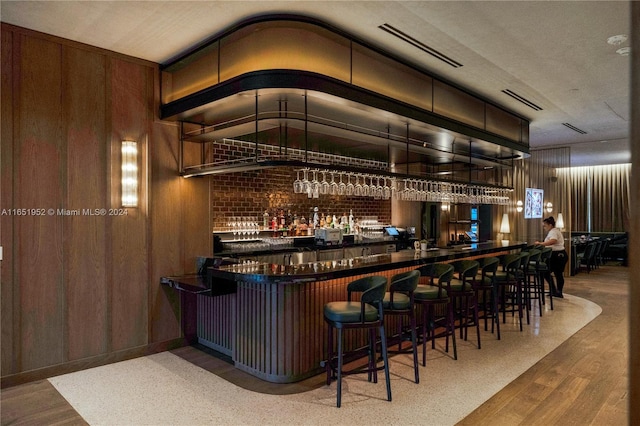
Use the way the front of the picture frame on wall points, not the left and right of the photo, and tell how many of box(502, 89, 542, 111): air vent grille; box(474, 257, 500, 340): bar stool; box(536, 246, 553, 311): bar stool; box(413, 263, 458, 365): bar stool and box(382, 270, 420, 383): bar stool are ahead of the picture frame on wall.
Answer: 5

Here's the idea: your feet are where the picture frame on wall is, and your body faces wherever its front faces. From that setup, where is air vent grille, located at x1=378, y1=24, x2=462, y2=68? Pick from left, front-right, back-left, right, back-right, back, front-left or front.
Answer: front

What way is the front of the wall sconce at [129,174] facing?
toward the camera

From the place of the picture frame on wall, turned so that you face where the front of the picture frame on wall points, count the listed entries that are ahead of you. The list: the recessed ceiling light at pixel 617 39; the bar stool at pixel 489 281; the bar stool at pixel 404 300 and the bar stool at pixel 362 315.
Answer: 4

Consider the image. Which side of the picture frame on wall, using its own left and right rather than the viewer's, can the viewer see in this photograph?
front

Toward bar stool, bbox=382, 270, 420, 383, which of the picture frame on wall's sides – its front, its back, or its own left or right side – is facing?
front

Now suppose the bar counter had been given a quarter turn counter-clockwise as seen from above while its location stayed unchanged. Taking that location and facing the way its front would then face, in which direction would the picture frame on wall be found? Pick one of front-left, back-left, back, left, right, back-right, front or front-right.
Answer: front

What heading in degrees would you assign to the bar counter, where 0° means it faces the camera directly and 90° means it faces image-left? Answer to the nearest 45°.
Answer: approximately 315°

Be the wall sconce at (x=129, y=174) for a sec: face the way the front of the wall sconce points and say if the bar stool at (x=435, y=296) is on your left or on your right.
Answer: on your left

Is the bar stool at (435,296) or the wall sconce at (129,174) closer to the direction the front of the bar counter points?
the bar stool

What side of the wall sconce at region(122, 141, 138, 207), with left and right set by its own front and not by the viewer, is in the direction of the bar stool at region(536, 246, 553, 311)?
left

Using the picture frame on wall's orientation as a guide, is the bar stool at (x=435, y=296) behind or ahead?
ahead
